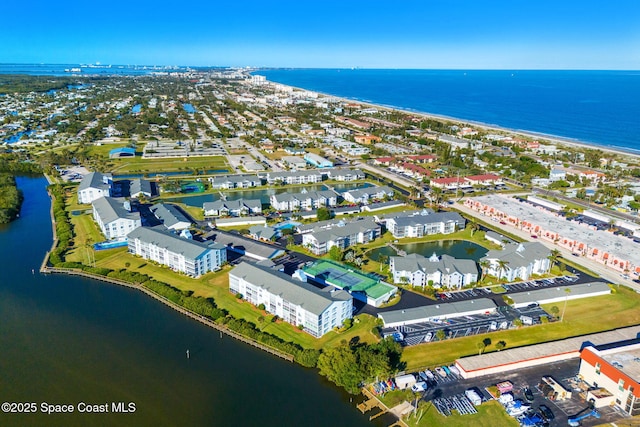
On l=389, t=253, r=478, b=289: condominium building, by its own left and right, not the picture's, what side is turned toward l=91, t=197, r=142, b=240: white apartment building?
right

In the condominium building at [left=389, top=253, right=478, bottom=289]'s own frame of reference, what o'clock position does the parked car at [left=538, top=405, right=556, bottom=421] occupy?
The parked car is roughly at 11 o'clock from the condominium building.

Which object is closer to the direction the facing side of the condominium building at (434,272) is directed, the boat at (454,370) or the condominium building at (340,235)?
the boat

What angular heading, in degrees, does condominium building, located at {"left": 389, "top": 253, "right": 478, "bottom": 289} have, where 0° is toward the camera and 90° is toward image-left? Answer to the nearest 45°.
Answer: approximately 0°

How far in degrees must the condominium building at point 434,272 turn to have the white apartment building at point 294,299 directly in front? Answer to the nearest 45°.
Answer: approximately 45° to its right

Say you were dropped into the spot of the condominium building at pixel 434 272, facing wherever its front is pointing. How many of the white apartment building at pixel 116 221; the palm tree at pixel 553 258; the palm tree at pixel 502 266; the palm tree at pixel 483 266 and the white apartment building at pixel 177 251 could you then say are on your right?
2

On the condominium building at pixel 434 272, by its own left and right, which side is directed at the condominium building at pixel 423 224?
back

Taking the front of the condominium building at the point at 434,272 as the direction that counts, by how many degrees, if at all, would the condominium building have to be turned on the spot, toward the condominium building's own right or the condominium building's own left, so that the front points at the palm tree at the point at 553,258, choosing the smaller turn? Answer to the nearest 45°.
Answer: approximately 135° to the condominium building's own left

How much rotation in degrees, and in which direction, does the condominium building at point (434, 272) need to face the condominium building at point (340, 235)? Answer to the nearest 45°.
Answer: approximately 135° to its right

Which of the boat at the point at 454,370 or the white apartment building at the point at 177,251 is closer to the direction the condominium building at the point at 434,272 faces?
the boat

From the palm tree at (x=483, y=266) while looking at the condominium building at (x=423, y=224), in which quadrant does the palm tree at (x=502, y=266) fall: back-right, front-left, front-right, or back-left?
back-right

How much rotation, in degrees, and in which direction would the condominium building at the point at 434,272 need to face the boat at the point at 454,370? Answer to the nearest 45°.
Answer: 0° — it already faces it

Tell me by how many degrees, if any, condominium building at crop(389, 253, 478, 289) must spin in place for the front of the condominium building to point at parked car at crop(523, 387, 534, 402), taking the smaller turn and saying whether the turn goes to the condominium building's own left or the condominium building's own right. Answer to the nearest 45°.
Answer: approximately 45° to the condominium building's own left
